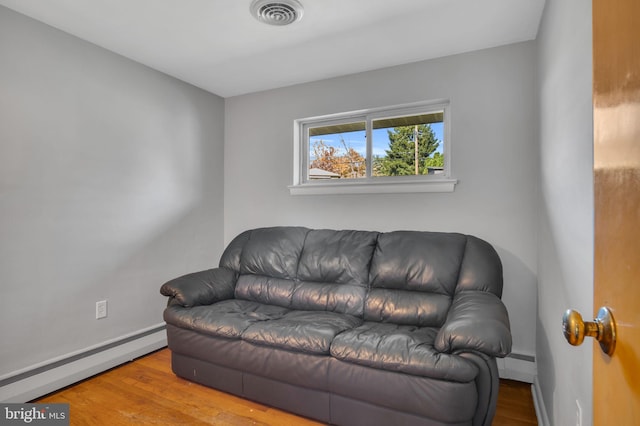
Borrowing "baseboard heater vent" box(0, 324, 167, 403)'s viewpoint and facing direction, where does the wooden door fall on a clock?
The wooden door is roughly at 1 o'clock from the baseboard heater vent.

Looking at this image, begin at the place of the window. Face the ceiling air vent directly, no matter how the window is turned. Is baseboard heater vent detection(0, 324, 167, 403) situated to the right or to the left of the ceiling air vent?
right

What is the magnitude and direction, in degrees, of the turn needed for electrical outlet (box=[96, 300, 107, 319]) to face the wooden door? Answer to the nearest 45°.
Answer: approximately 45° to its right

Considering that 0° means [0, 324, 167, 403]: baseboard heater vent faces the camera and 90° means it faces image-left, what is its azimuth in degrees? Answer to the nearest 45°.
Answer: approximately 315°

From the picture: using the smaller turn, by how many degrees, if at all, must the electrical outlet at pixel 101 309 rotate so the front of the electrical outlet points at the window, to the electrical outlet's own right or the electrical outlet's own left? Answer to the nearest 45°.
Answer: approximately 45° to the electrical outlet's own left

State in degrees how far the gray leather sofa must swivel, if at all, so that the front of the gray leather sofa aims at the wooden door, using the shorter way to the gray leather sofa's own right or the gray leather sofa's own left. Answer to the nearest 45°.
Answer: approximately 45° to the gray leather sofa's own left

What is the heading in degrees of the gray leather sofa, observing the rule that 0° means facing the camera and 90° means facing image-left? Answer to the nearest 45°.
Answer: approximately 45°
